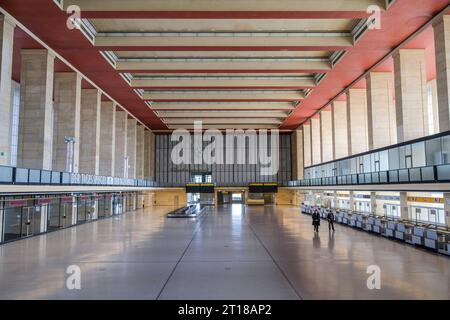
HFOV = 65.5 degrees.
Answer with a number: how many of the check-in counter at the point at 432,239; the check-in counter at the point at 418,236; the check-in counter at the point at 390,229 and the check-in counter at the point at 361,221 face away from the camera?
0

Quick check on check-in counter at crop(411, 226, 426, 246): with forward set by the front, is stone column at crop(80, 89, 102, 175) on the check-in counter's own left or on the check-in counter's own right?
on the check-in counter's own right

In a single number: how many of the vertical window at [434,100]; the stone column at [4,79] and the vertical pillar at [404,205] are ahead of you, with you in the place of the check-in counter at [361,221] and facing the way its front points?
1

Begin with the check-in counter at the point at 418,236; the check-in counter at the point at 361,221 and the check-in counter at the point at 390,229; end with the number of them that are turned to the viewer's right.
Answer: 0

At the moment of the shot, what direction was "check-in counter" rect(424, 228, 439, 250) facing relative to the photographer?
facing the viewer and to the left of the viewer

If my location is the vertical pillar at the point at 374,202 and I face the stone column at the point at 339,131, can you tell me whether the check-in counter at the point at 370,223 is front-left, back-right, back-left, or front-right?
back-left

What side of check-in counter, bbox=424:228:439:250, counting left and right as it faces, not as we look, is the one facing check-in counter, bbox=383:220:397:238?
right

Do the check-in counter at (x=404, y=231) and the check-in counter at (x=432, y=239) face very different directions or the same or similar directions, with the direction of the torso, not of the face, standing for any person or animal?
same or similar directions

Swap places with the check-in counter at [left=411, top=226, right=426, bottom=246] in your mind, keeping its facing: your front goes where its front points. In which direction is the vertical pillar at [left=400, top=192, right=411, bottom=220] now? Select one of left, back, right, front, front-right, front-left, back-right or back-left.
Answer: back-right

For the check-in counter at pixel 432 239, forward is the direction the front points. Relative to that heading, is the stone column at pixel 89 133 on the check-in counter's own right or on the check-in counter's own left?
on the check-in counter's own right

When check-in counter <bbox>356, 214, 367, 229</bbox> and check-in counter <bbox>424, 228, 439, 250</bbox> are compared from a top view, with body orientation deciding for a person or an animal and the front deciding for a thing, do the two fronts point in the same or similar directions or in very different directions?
same or similar directions

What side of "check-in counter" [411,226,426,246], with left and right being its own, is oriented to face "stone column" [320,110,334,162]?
right

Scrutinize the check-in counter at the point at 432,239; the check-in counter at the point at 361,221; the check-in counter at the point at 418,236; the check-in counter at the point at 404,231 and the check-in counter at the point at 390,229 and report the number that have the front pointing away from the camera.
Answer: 0

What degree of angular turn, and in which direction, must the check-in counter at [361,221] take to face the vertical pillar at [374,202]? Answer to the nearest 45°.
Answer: approximately 135° to its right
